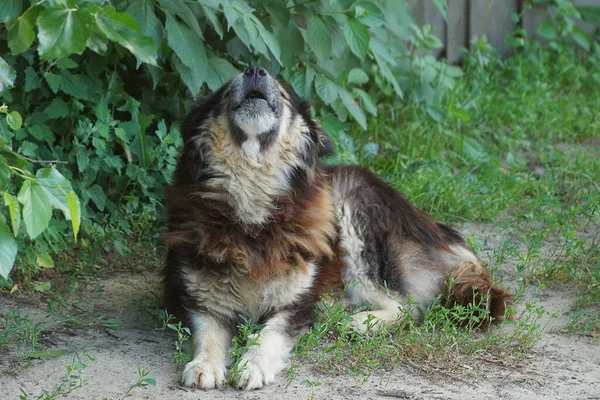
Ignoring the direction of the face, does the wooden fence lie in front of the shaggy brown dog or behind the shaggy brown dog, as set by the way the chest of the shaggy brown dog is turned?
behind

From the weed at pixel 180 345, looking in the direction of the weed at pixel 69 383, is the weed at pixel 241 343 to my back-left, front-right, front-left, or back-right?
back-left

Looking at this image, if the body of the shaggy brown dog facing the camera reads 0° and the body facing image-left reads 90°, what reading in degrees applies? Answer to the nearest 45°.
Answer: approximately 45°

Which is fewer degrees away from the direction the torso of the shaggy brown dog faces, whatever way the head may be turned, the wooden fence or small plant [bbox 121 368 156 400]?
the small plant

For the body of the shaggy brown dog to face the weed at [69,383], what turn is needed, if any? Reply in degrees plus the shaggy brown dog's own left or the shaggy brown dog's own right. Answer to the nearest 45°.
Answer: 0° — it already faces it

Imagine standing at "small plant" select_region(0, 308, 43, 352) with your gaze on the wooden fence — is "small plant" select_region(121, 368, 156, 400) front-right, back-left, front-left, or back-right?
back-right
